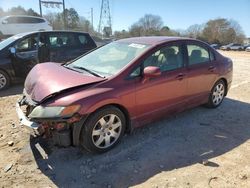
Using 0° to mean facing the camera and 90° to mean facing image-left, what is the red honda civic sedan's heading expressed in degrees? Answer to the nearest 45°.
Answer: approximately 45°

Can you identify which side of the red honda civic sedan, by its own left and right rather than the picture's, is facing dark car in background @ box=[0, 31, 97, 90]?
right
